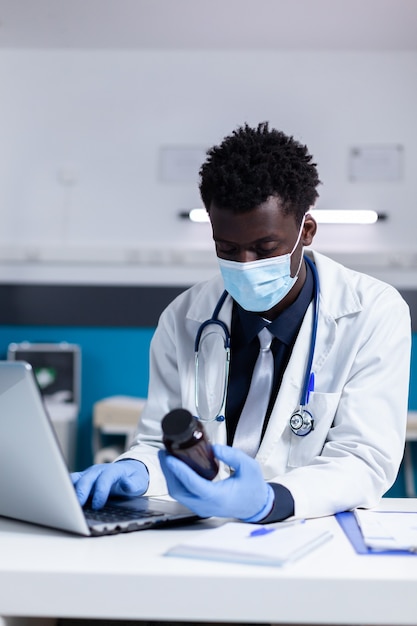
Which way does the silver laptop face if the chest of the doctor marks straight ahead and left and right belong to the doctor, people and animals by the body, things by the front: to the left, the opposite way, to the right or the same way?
the opposite way

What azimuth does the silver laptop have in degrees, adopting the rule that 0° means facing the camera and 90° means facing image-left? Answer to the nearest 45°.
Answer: approximately 225°

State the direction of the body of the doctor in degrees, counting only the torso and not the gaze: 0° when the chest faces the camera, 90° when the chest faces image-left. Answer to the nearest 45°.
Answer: approximately 45°
